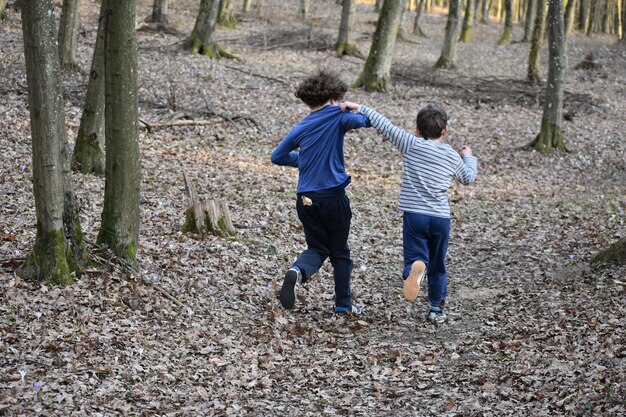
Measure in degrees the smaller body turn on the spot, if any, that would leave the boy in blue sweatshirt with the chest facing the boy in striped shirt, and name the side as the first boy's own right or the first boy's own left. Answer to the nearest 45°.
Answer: approximately 45° to the first boy's own right

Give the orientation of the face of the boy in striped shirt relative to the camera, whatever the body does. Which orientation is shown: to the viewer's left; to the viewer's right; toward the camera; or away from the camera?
away from the camera

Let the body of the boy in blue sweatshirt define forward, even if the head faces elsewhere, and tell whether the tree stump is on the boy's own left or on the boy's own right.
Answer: on the boy's own left

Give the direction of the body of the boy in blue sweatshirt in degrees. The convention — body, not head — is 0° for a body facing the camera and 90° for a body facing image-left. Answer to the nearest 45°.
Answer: approximately 225°

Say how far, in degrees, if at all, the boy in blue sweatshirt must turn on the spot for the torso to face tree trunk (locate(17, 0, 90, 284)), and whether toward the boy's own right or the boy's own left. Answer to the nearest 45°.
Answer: approximately 135° to the boy's own left

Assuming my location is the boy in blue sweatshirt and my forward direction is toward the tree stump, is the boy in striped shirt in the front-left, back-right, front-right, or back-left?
back-right

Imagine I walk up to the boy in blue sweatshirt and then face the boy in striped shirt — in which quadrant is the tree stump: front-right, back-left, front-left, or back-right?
back-left
